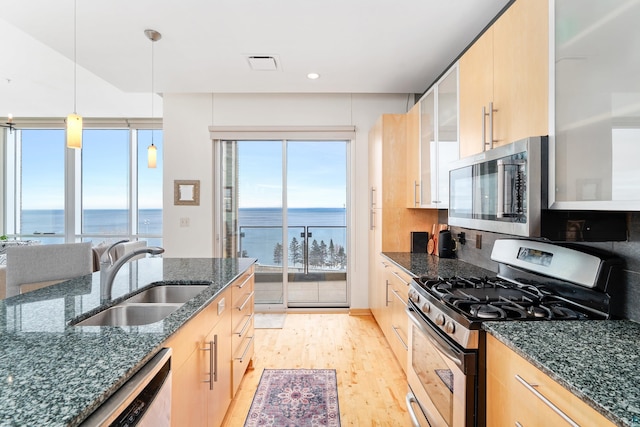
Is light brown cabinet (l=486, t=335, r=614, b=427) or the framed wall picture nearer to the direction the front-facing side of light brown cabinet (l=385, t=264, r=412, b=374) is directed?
the framed wall picture

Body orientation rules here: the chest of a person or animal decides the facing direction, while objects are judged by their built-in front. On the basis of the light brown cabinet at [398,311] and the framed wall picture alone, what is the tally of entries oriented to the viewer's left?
1

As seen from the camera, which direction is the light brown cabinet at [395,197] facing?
to the viewer's left

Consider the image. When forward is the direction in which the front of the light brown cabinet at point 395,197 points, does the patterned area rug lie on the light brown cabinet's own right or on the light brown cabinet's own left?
on the light brown cabinet's own left

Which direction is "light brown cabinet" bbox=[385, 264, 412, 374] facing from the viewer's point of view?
to the viewer's left

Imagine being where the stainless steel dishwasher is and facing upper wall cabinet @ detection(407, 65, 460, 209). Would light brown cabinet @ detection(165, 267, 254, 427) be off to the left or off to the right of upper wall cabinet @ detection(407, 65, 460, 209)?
left

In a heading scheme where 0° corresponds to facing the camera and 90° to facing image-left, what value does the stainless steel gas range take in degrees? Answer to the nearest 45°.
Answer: approximately 45°

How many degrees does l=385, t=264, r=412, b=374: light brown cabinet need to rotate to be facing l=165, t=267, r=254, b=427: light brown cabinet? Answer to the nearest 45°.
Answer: approximately 45° to its left

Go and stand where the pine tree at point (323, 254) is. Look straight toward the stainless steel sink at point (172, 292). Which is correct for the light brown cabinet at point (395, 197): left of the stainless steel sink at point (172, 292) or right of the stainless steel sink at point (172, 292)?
left
